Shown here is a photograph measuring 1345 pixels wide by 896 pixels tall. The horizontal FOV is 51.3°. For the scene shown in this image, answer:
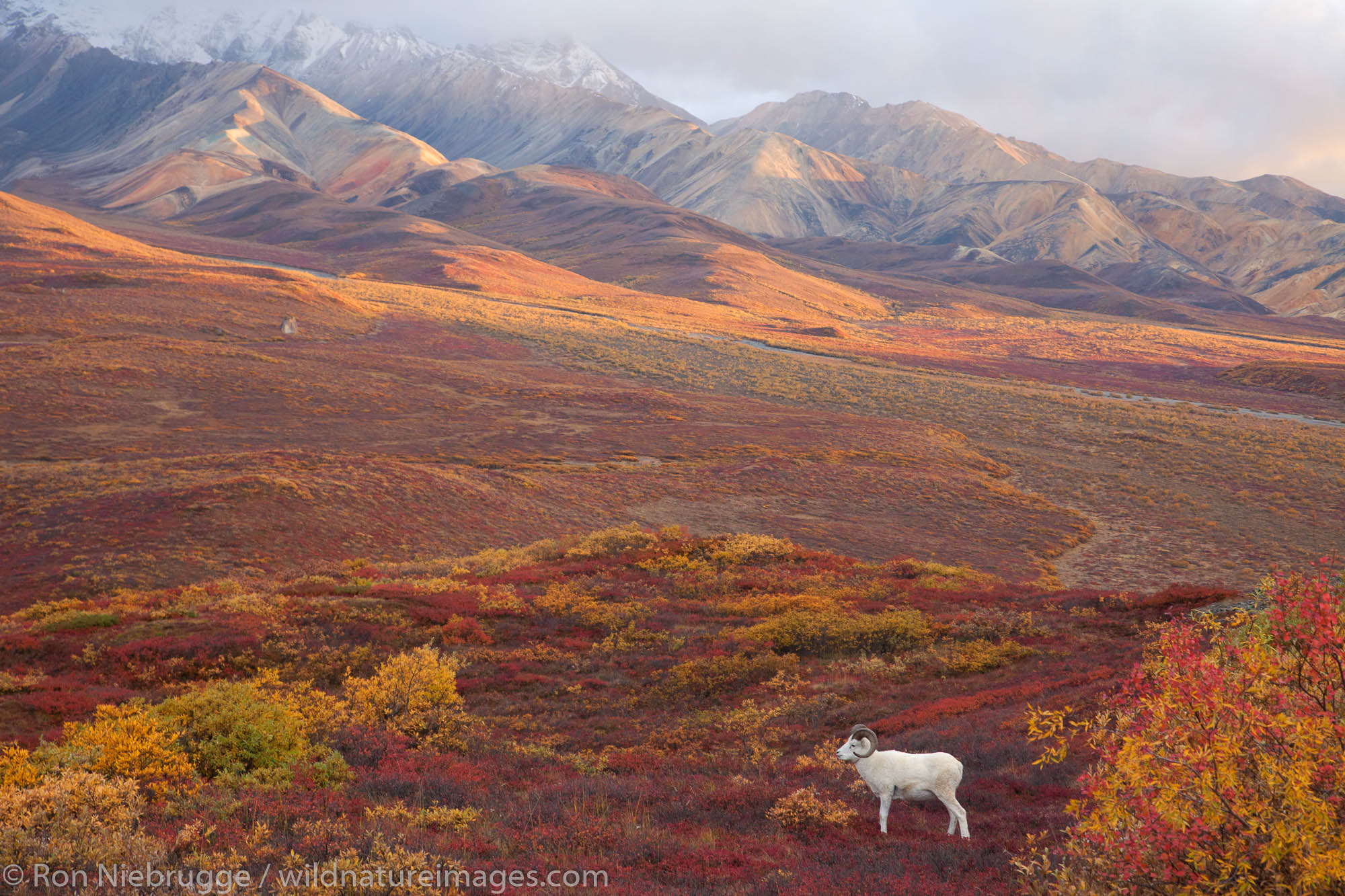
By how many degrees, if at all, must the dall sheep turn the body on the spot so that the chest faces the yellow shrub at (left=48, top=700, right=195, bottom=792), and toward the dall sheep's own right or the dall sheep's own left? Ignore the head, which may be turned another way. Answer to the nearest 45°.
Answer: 0° — it already faces it

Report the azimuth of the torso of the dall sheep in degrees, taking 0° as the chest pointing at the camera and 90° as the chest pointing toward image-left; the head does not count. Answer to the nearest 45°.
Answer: approximately 90°

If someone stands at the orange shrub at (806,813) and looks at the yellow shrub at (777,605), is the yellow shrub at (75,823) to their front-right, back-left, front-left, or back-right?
back-left

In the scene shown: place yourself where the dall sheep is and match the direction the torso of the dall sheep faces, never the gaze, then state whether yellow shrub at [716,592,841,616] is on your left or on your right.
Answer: on your right

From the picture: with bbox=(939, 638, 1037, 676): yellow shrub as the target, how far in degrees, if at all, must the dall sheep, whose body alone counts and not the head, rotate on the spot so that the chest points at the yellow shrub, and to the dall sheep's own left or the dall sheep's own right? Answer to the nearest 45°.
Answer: approximately 90° to the dall sheep's own right

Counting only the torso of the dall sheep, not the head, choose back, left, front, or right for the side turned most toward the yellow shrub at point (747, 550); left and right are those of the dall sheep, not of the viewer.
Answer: right

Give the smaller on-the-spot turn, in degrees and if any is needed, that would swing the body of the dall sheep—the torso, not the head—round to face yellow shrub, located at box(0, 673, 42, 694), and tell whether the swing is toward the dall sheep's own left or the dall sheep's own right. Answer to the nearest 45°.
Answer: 0° — it already faces it

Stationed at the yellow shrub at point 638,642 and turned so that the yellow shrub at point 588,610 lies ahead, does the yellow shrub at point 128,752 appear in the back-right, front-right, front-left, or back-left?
back-left
